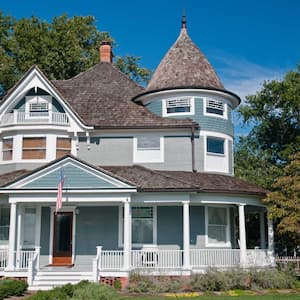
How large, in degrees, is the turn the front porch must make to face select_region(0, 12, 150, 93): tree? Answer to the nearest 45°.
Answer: approximately 135° to its right

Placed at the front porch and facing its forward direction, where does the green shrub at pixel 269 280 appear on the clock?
The green shrub is roughly at 10 o'clock from the front porch.

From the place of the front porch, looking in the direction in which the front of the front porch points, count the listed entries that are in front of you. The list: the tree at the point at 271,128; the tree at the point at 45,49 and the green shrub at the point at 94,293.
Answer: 1

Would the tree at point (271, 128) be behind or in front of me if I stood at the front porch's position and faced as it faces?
behind

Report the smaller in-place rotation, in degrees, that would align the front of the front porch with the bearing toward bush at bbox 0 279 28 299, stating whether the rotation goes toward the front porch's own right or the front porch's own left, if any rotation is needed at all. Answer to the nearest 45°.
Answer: approximately 45° to the front porch's own right

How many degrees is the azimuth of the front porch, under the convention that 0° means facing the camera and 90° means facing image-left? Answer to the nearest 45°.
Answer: approximately 0°

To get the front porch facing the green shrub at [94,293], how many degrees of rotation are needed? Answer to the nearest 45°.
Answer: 0° — it already faces it

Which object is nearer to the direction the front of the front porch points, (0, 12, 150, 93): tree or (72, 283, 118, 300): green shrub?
the green shrub
